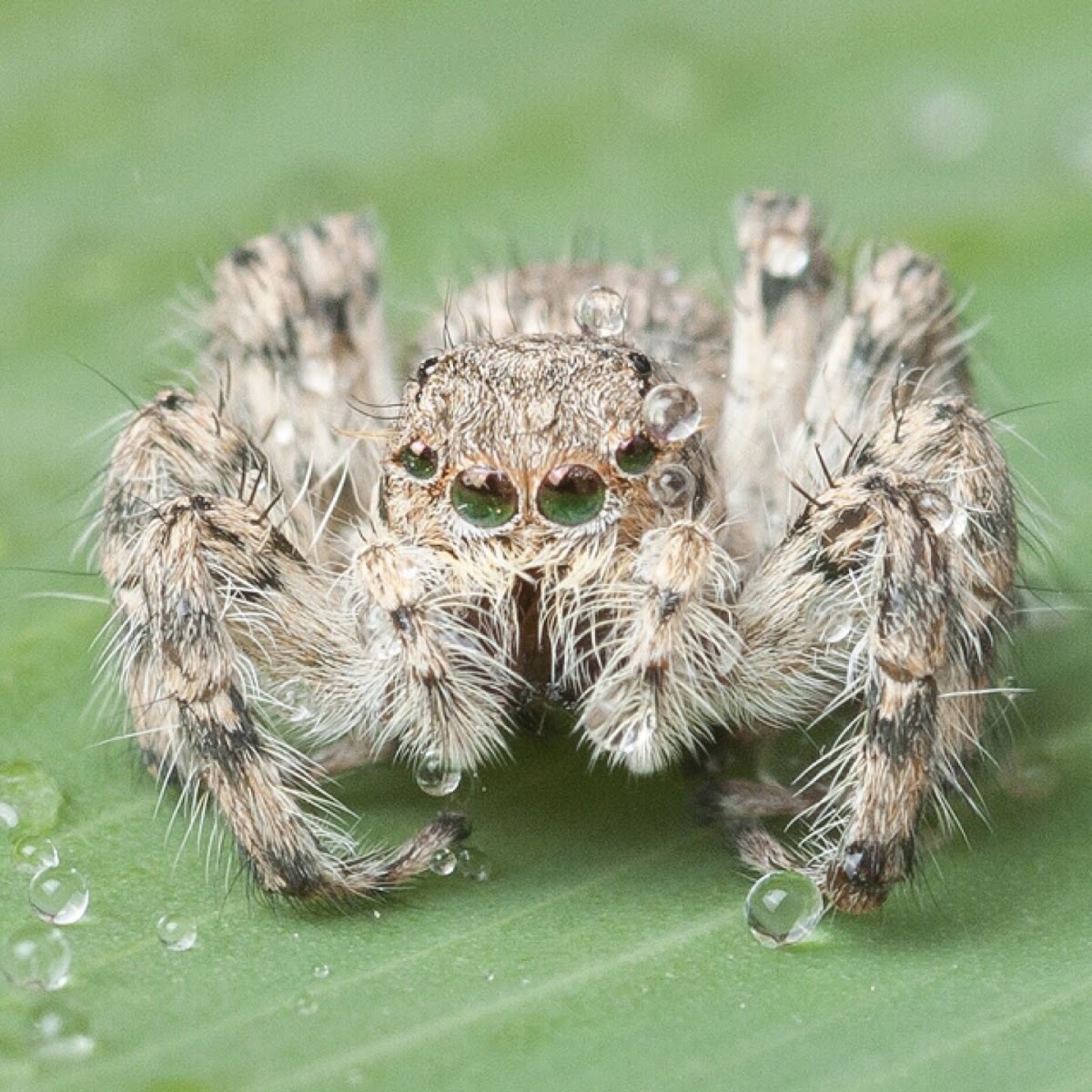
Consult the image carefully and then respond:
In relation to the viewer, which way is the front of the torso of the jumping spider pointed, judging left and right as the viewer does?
facing the viewer

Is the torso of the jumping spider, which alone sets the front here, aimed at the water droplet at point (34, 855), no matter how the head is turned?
no

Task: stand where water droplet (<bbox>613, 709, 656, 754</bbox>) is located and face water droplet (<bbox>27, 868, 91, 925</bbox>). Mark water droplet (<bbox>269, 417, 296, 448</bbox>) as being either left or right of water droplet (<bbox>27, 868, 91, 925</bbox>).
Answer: right

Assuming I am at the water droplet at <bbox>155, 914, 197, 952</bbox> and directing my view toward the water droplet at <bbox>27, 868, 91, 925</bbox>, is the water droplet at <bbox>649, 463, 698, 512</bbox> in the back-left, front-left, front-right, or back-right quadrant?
back-right

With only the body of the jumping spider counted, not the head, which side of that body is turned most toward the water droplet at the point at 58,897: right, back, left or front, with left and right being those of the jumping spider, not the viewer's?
right

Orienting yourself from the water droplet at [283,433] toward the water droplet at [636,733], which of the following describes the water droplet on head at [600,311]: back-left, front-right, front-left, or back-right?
front-left

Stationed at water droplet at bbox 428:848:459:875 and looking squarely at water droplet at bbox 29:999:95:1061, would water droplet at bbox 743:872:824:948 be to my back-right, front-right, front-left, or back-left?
back-left

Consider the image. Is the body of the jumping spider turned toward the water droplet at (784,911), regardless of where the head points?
no

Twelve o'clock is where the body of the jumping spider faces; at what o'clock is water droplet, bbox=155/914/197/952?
The water droplet is roughly at 2 o'clock from the jumping spider.

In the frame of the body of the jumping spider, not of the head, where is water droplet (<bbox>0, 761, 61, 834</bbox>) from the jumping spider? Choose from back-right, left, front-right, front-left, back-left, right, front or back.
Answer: right
